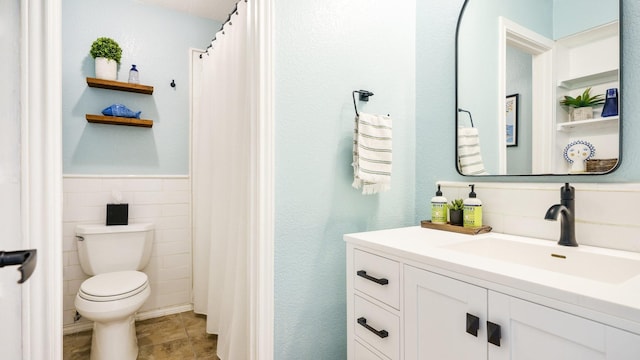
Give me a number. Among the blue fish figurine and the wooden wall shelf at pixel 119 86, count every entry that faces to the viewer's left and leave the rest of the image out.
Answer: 1

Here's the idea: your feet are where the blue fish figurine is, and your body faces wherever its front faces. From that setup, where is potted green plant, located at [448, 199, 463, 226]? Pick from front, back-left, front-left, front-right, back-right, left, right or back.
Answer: back-left

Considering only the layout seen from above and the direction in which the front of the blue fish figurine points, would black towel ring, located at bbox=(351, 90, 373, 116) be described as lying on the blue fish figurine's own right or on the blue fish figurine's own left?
on the blue fish figurine's own left

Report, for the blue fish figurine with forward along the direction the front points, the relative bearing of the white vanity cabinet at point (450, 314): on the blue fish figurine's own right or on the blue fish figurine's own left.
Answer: on the blue fish figurine's own left

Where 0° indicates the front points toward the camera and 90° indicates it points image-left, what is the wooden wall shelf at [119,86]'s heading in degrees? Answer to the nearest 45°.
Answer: approximately 315°

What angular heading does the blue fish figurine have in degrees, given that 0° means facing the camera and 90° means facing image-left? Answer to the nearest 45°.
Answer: approximately 90°

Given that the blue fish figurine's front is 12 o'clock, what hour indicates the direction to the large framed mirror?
The large framed mirror is roughly at 8 o'clock from the blue fish figurine.

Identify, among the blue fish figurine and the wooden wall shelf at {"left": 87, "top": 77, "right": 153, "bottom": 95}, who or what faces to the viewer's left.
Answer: the blue fish figurine
